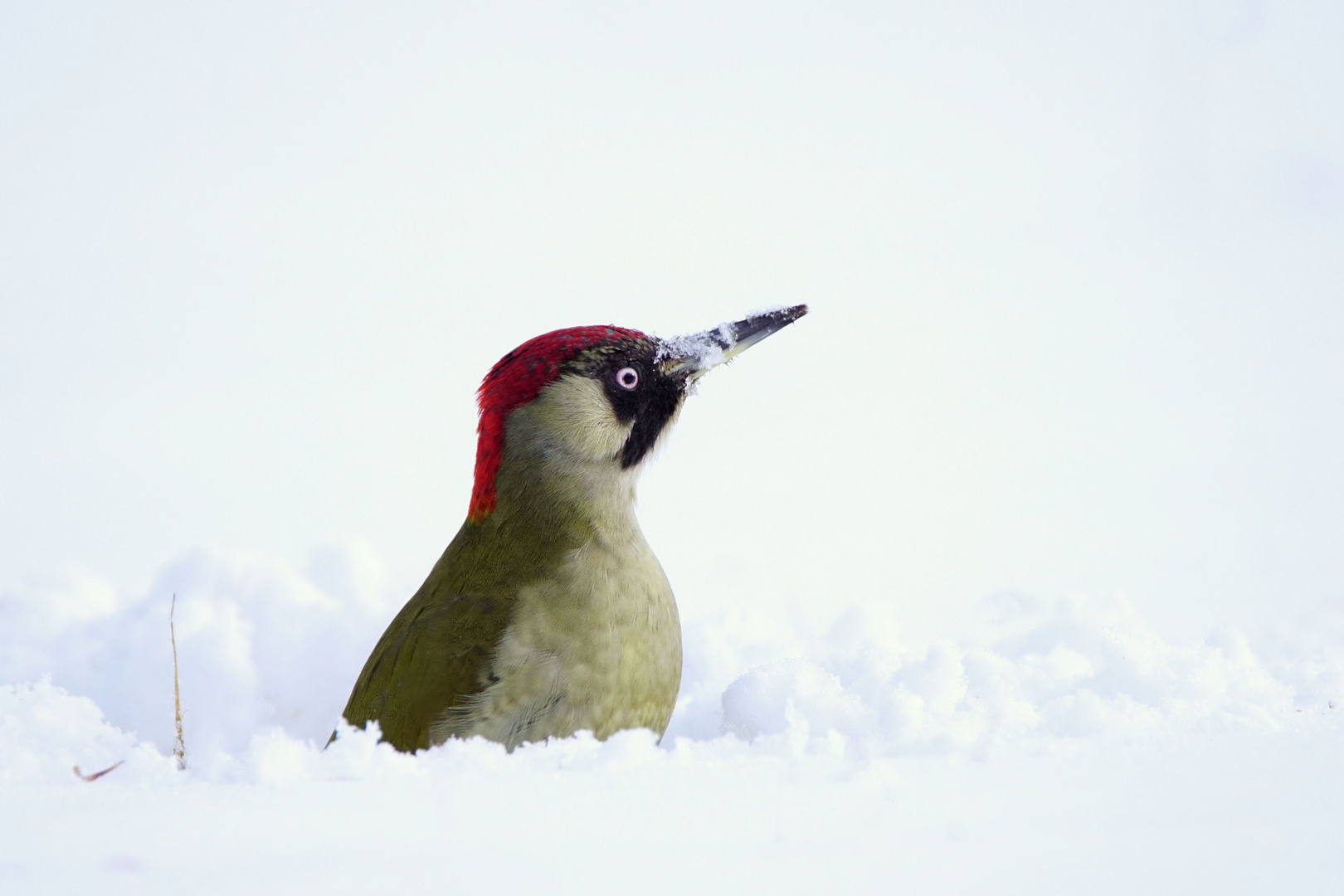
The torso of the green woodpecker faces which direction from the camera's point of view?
to the viewer's right
